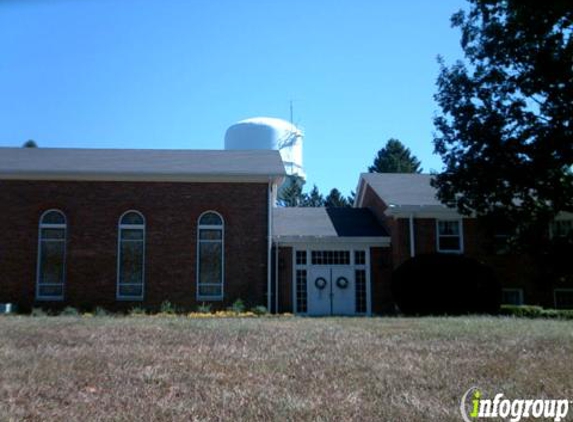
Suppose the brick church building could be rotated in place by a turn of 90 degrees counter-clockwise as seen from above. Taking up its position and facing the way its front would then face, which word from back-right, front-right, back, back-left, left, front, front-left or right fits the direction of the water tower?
left

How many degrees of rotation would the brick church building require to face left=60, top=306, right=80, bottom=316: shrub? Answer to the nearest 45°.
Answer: approximately 45° to its right

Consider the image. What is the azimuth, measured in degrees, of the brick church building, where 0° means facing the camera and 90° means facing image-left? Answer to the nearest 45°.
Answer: approximately 0°

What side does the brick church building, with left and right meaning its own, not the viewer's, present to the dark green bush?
left

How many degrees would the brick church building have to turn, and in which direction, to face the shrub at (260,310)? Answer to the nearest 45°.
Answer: approximately 45° to its left
